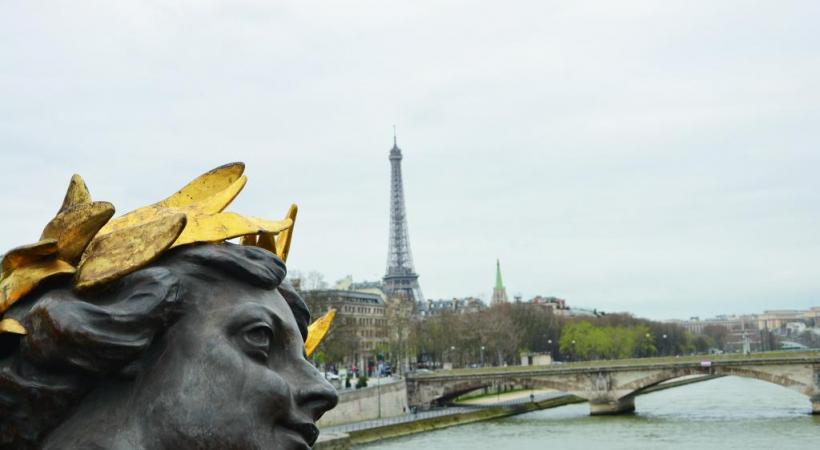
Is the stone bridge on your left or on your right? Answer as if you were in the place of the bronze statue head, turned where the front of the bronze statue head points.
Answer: on your left

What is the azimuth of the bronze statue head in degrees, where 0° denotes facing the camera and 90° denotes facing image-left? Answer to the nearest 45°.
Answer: approximately 270°
